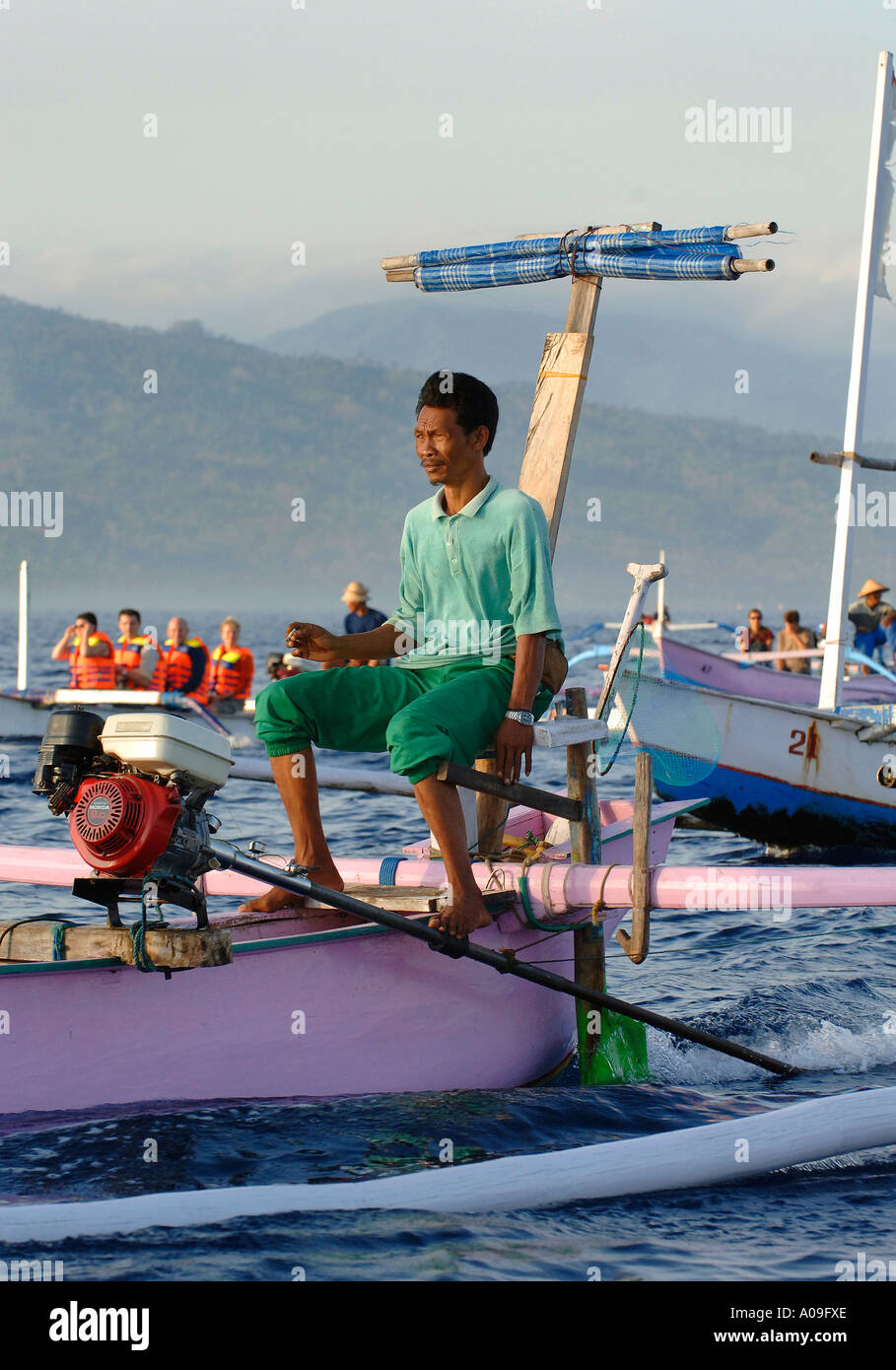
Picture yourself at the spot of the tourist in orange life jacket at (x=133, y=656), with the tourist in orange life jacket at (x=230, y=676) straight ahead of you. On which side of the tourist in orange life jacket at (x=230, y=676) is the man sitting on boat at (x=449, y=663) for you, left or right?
right

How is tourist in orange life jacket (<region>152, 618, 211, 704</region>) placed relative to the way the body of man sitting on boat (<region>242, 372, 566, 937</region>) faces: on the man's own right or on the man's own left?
on the man's own right

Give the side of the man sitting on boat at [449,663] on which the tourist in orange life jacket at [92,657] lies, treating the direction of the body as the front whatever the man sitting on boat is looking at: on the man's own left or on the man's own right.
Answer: on the man's own right

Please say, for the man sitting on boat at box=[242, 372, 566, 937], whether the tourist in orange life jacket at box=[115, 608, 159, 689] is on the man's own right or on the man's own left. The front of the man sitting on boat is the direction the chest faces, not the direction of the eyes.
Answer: on the man's own right

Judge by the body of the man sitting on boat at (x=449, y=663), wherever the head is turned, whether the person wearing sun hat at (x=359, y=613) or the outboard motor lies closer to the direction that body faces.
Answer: the outboard motor

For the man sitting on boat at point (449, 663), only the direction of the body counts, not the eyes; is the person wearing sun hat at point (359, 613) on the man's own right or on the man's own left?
on the man's own right

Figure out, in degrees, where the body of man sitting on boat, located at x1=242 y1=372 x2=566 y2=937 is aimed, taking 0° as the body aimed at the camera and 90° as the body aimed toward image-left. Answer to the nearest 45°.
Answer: approximately 45°

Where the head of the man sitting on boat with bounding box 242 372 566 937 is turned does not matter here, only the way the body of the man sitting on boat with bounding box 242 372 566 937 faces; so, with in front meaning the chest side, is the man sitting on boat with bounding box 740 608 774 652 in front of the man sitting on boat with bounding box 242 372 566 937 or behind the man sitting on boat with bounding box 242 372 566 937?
behind
